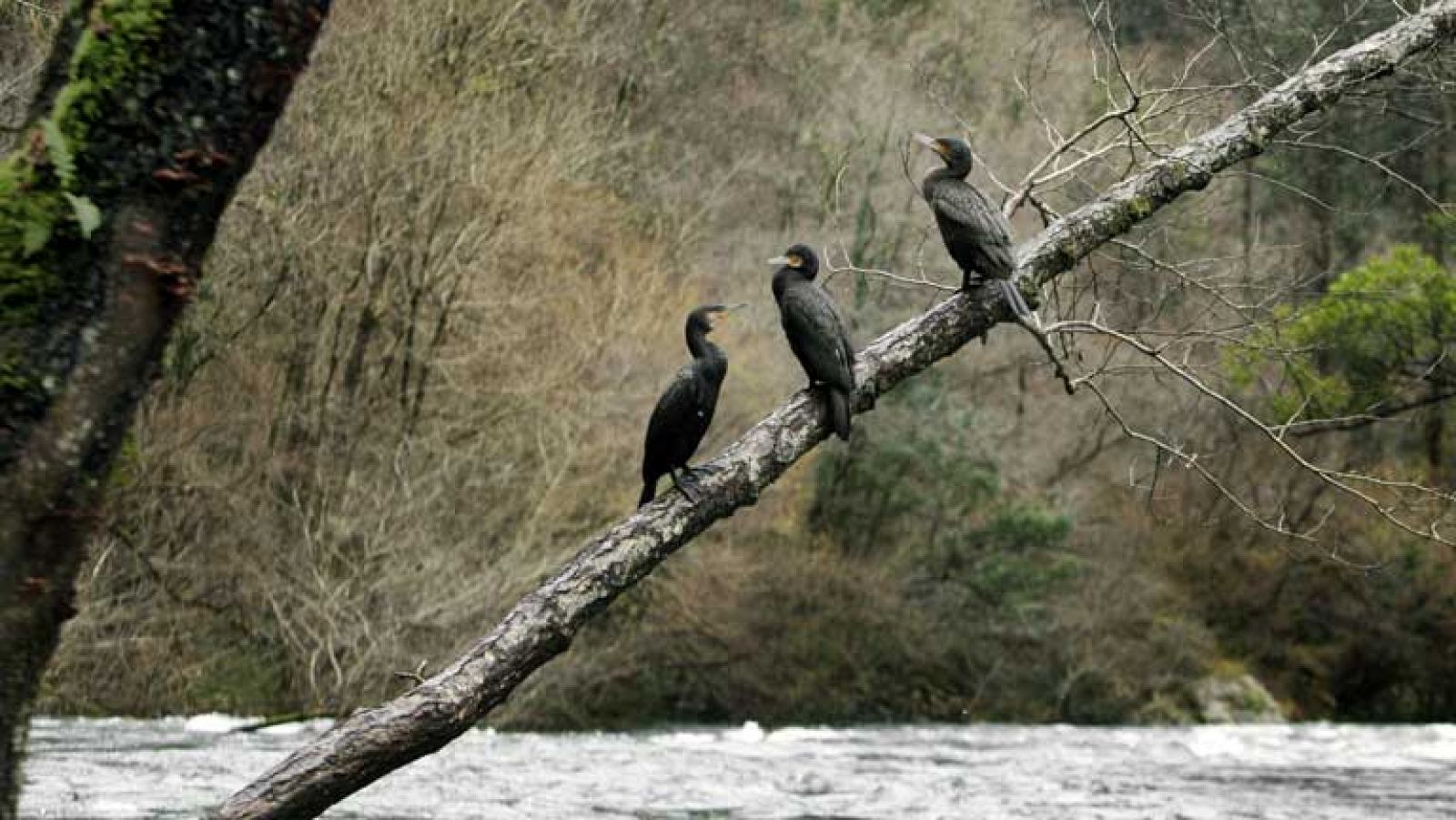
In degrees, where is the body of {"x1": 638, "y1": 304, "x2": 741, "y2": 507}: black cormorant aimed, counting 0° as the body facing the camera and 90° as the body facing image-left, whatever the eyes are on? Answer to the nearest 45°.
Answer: approximately 270°

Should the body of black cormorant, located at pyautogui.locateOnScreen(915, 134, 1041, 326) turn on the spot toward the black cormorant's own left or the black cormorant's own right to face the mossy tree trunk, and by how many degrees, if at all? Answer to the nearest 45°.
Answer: approximately 90° to the black cormorant's own left

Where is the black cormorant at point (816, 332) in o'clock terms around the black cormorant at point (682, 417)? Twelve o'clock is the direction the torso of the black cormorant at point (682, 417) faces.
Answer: the black cormorant at point (816, 332) is roughly at 12 o'clock from the black cormorant at point (682, 417).
